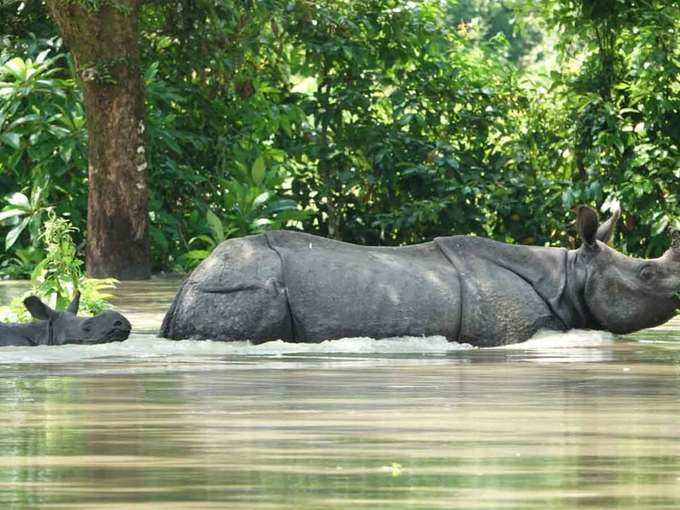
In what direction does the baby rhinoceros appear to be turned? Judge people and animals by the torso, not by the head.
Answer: to the viewer's right

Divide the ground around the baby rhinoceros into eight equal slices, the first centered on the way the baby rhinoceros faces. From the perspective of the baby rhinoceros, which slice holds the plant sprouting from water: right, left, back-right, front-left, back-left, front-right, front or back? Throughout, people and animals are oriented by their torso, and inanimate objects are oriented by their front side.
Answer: left

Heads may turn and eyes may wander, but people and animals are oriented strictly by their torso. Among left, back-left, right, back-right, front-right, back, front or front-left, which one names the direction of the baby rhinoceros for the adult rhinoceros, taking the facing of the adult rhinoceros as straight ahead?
back

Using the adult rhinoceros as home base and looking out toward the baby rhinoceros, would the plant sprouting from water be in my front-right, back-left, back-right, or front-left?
front-right

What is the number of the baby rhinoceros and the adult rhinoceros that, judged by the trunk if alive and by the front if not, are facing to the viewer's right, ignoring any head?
2

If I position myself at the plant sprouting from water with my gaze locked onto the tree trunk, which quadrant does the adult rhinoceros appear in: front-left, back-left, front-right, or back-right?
back-right

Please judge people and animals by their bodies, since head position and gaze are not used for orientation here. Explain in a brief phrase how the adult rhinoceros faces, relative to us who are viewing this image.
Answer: facing to the right of the viewer

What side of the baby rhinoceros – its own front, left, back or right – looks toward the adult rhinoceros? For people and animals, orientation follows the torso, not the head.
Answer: front

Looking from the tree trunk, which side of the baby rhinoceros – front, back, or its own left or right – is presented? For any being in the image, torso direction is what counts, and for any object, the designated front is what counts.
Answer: left

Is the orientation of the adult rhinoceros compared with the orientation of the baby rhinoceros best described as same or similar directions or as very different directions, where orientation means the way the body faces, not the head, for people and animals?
same or similar directions

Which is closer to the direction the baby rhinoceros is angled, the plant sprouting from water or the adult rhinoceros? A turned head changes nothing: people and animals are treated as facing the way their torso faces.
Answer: the adult rhinoceros

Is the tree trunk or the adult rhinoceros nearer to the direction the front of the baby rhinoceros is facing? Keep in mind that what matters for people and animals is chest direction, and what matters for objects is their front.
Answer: the adult rhinoceros
